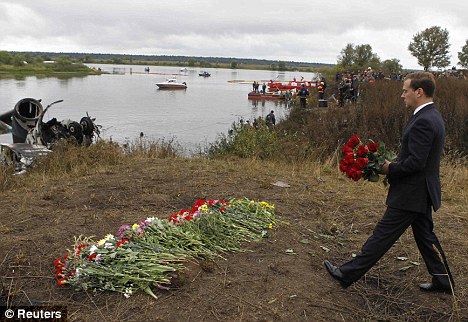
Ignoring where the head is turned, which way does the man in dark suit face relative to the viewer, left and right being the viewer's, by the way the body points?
facing to the left of the viewer

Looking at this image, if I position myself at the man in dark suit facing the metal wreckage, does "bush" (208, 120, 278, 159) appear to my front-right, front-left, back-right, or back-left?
front-right

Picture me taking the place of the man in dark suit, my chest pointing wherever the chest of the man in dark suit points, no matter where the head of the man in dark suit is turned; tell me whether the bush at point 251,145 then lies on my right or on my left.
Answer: on my right

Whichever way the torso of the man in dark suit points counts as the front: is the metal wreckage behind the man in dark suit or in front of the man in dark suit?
in front

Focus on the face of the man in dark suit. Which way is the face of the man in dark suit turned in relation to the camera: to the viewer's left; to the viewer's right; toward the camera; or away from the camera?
to the viewer's left
